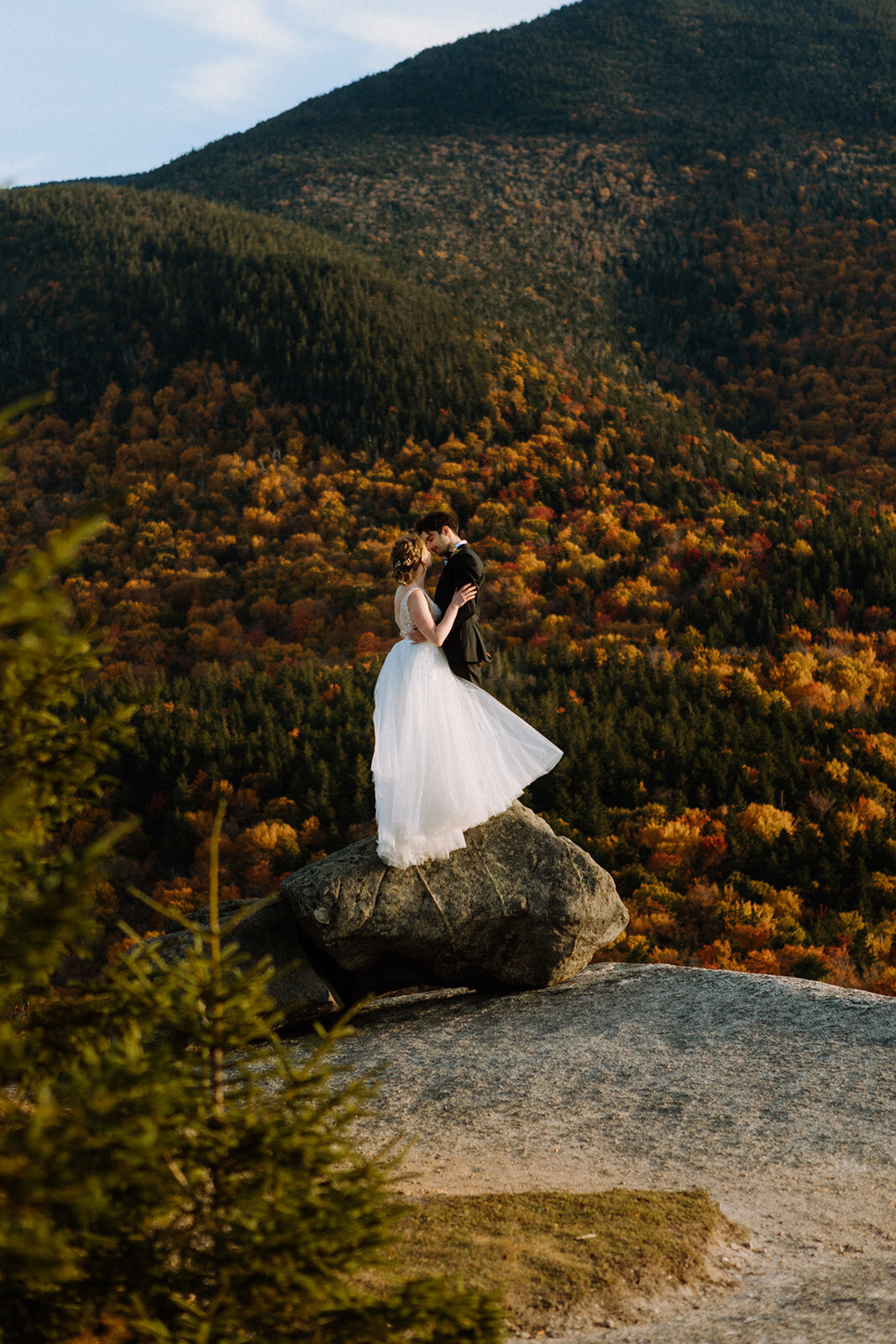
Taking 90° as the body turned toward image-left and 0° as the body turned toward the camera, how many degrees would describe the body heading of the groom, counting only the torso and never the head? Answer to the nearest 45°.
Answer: approximately 90°

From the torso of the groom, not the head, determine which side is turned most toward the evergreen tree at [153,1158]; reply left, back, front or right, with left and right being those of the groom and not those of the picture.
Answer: left

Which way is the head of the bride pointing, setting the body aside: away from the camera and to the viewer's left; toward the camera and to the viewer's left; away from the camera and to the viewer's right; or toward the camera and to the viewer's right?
away from the camera and to the viewer's right
